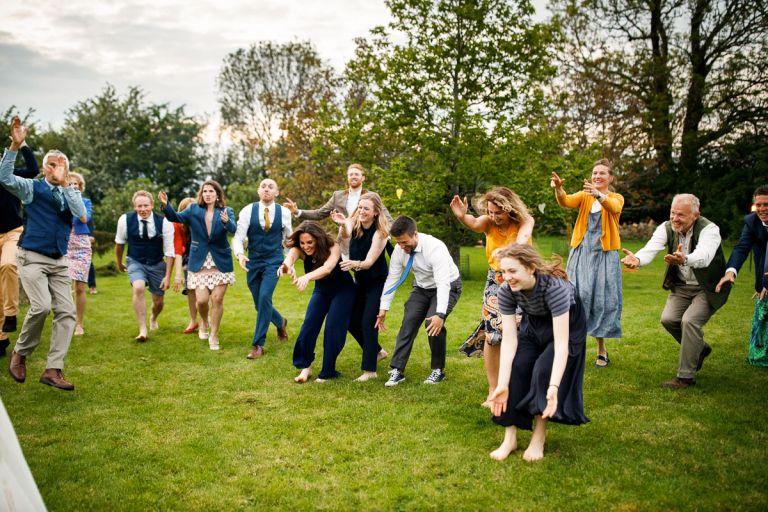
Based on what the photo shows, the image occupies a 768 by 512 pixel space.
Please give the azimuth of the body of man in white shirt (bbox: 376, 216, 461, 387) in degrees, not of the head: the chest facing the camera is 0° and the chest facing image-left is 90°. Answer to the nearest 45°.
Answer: approximately 45°

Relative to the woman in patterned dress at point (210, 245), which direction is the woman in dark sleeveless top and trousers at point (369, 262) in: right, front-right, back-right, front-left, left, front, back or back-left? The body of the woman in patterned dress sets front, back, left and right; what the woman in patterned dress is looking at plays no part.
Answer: front-left

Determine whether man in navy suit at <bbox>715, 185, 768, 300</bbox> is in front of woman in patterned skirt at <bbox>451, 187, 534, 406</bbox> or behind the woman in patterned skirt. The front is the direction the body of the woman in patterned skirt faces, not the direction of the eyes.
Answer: behind

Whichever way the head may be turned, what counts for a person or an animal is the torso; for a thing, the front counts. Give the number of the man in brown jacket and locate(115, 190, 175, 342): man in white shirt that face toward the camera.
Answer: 2

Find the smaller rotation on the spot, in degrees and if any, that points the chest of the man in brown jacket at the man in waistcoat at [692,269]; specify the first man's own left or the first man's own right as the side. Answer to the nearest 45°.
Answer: approximately 45° to the first man's own left

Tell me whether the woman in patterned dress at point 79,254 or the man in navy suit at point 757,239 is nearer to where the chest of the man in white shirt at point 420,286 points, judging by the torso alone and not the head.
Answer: the woman in patterned dress

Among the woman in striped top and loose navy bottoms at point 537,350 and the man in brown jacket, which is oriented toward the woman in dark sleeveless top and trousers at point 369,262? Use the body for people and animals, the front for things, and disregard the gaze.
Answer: the man in brown jacket

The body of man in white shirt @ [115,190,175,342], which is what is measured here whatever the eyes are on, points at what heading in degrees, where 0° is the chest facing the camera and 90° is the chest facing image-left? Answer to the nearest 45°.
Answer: approximately 0°

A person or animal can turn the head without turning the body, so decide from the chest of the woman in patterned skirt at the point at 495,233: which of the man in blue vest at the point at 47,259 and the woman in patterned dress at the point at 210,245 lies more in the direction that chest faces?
the man in blue vest

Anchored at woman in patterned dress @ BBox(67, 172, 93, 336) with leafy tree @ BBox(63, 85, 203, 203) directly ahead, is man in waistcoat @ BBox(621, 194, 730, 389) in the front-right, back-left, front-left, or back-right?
back-right

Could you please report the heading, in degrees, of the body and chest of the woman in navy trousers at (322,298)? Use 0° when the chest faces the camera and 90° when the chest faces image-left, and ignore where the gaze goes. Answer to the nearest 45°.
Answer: approximately 45°
